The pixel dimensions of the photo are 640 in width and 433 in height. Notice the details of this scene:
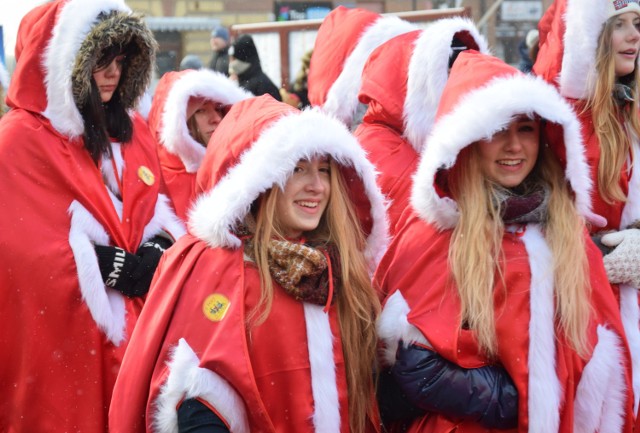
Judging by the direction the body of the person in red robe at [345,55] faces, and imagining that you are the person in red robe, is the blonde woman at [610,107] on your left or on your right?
on your right

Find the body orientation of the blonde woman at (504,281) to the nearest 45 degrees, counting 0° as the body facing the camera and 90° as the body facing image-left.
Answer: approximately 315°

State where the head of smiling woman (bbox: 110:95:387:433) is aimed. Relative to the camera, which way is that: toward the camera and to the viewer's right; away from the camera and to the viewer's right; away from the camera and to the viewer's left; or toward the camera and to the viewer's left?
toward the camera and to the viewer's right

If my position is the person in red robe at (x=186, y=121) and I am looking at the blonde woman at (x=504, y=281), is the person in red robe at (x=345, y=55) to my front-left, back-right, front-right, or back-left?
front-left

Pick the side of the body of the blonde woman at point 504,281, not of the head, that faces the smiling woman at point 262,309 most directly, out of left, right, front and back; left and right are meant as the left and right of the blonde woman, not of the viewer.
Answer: right

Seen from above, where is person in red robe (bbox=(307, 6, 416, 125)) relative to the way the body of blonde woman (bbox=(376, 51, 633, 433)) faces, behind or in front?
behind

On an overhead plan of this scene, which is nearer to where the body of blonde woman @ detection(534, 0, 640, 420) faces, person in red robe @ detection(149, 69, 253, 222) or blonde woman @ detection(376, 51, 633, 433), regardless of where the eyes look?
the blonde woman

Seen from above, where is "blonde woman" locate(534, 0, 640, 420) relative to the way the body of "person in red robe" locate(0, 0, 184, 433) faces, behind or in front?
in front

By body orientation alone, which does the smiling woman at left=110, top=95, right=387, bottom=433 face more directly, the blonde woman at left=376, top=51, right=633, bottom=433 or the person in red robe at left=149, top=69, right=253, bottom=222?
the blonde woman

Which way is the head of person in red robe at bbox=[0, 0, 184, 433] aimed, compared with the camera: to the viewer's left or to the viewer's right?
to the viewer's right

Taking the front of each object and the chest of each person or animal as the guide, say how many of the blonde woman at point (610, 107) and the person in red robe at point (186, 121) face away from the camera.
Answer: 0

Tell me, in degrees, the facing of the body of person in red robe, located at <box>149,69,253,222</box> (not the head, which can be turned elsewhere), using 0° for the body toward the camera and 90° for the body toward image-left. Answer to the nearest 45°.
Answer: approximately 315°

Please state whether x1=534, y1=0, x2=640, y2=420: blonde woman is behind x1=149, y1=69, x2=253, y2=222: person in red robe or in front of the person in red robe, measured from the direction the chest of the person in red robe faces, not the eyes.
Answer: in front
